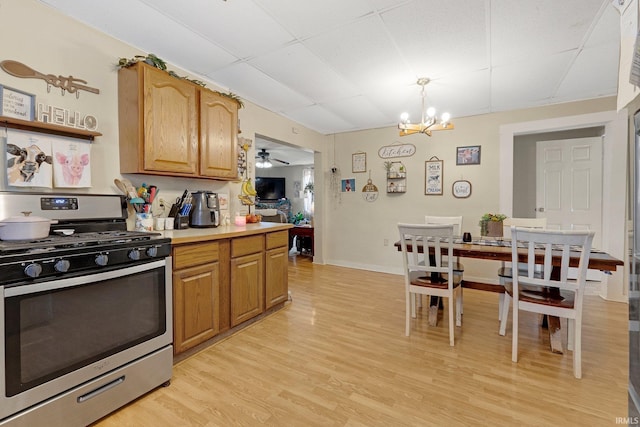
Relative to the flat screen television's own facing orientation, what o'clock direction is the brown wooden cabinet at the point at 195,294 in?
The brown wooden cabinet is roughly at 12 o'clock from the flat screen television.

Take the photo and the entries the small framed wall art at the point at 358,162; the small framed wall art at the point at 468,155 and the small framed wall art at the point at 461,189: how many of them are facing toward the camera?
3

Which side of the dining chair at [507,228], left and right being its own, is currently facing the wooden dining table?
front

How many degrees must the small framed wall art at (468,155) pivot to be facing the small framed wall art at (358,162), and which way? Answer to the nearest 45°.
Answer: approximately 90° to its right

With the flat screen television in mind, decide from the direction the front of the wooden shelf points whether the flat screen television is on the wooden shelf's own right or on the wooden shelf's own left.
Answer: on the wooden shelf's own left

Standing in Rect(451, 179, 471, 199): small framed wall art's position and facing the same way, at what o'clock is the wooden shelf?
The wooden shelf is roughly at 1 o'clock from the small framed wall art.

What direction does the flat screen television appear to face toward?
toward the camera

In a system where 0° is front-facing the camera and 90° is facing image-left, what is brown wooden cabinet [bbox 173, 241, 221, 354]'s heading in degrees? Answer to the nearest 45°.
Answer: approximately 315°

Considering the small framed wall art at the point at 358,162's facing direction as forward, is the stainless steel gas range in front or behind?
in front

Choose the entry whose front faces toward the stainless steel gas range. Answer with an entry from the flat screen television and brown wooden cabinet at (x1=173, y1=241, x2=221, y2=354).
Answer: the flat screen television

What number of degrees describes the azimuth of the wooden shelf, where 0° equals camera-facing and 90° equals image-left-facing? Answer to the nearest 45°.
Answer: approximately 315°

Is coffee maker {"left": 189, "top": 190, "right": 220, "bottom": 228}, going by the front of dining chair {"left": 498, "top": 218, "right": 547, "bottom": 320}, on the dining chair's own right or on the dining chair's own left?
on the dining chair's own right

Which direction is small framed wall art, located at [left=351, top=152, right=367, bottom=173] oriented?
toward the camera

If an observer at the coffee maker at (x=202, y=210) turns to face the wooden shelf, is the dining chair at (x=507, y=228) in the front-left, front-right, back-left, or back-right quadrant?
back-left

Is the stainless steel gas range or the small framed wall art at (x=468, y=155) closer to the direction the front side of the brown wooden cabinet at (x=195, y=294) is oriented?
the small framed wall art
